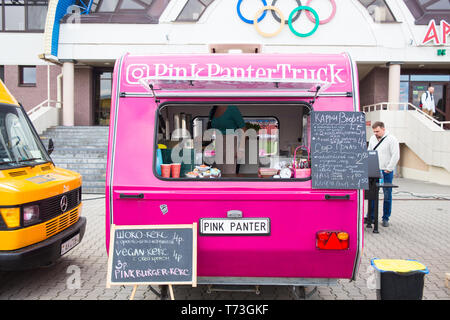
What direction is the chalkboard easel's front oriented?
toward the camera

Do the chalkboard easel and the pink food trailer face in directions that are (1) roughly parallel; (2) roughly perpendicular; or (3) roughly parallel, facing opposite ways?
roughly parallel, facing opposite ways

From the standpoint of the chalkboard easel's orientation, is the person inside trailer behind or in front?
behind

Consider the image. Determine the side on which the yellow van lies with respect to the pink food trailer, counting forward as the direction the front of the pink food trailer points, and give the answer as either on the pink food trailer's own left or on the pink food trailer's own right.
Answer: on the pink food trailer's own left

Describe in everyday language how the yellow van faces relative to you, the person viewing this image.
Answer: facing the viewer and to the right of the viewer

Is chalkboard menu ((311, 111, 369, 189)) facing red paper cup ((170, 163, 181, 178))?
no

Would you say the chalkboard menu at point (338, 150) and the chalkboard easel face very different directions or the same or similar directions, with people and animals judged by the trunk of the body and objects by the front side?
same or similar directions

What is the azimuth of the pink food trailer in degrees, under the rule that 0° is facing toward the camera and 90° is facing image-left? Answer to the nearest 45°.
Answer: approximately 180°

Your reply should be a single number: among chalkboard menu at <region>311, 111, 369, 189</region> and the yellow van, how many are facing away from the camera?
0

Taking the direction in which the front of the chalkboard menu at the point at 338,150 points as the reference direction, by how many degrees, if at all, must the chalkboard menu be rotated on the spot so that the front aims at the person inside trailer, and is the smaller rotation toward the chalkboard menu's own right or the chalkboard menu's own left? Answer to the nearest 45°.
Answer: approximately 135° to the chalkboard menu's own right

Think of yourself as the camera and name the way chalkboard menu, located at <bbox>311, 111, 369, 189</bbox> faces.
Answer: facing the viewer

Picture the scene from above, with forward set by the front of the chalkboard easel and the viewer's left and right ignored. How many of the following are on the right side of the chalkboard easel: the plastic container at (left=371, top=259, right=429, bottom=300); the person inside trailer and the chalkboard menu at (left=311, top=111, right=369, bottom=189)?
0

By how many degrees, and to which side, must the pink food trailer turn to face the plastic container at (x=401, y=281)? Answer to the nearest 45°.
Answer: approximately 90° to its right

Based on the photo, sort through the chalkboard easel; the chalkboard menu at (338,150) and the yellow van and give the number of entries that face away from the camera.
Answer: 0
